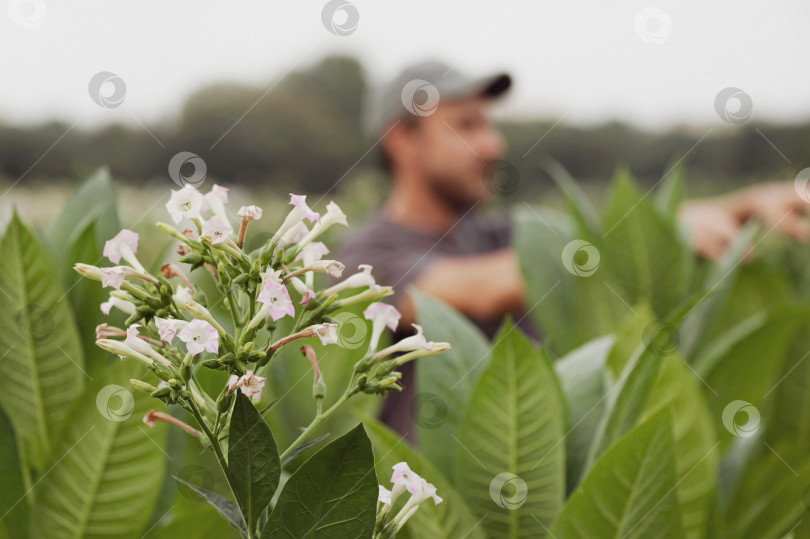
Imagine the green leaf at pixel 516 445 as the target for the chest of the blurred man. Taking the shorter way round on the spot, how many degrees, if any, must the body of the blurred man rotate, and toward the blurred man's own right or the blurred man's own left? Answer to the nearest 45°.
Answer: approximately 90° to the blurred man's own right

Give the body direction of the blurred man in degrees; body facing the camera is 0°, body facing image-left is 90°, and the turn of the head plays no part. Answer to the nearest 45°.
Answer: approximately 270°

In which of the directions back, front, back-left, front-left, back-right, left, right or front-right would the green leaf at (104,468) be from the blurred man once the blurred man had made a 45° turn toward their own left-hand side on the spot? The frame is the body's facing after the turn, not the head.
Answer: back-right

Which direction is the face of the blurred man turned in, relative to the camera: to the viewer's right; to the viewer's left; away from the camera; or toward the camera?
to the viewer's right

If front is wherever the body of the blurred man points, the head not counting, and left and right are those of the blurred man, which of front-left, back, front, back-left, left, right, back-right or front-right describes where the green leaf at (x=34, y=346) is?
right

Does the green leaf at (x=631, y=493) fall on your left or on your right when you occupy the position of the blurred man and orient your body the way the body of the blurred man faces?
on your right
